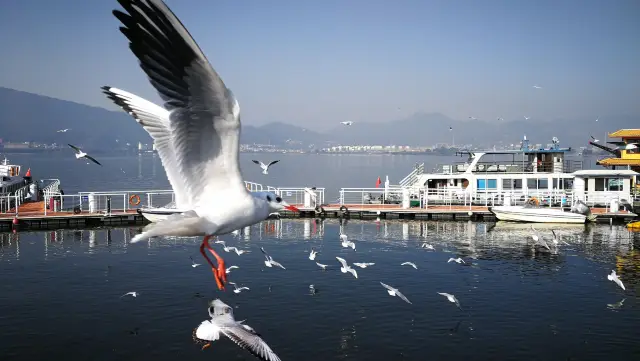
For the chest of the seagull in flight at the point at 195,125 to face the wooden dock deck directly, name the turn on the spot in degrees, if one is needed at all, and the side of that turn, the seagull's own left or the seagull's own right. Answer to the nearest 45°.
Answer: approximately 90° to the seagull's own left

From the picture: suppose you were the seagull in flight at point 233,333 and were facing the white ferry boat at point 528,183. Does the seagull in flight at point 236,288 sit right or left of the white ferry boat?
left

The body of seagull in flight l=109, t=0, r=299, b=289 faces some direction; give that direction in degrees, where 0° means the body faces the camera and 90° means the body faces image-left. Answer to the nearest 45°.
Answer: approximately 270°

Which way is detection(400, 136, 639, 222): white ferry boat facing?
to the viewer's right
